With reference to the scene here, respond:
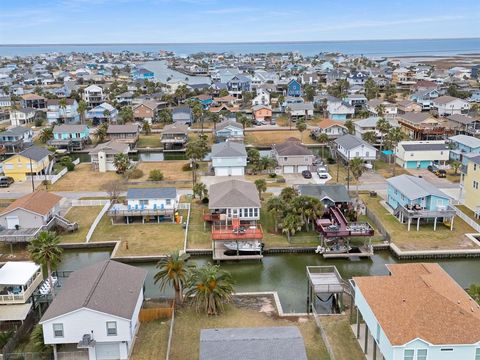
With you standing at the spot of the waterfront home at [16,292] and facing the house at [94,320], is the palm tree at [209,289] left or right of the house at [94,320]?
left

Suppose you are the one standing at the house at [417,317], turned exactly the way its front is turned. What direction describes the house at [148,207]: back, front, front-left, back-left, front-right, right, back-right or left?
back-right

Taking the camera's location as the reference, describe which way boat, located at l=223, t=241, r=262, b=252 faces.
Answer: facing to the left of the viewer

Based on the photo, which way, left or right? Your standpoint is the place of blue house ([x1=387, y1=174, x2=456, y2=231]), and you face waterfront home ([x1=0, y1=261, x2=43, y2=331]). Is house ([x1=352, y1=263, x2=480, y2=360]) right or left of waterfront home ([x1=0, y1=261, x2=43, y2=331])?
left

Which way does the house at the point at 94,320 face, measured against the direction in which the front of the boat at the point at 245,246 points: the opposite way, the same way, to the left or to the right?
to the left

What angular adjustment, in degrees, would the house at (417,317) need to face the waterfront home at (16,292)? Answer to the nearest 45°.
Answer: approximately 90° to its right

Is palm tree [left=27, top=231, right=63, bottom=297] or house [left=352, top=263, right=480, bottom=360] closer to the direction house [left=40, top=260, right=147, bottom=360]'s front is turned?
the house

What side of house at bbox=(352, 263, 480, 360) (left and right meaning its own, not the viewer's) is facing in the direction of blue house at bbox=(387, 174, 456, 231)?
back
